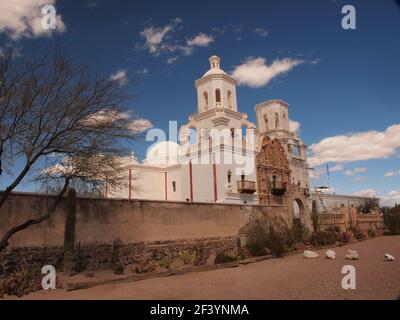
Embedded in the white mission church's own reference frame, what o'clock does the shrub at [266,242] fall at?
The shrub is roughly at 1 o'clock from the white mission church.

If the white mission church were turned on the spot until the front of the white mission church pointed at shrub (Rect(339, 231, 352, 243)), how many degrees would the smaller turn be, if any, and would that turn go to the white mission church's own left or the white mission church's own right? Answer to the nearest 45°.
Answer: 0° — it already faces it

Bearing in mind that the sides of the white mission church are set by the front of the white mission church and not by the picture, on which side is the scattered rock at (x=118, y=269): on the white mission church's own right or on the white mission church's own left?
on the white mission church's own right

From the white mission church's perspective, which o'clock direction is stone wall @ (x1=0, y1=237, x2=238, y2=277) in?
The stone wall is roughly at 2 o'clock from the white mission church.

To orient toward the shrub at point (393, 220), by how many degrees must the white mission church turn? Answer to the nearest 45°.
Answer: approximately 45° to its left

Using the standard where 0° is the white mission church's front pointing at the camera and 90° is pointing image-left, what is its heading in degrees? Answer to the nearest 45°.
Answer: approximately 315°

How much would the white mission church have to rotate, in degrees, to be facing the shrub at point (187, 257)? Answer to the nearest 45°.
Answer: approximately 45° to its right

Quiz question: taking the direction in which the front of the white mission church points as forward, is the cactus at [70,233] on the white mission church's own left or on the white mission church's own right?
on the white mission church's own right

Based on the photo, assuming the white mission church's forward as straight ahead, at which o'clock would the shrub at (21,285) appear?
The shrub is roughly at 2 o'clock from the white mission church.

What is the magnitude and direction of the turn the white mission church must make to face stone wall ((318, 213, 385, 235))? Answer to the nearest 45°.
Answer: approximately 45° to its left
